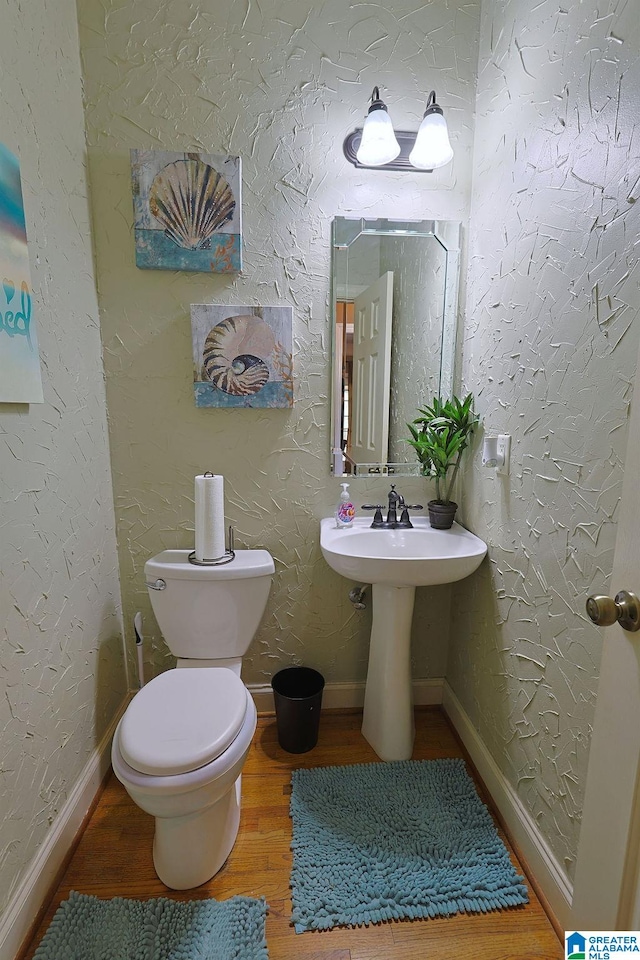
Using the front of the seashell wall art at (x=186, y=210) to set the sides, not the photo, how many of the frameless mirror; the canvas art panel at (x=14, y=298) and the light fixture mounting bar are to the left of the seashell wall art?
2

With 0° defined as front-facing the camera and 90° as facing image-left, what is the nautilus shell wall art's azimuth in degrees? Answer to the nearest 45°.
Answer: approximately 0°

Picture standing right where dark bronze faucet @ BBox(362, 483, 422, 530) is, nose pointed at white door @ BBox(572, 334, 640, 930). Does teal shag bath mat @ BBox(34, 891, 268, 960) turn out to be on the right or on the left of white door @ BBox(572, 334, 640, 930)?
right

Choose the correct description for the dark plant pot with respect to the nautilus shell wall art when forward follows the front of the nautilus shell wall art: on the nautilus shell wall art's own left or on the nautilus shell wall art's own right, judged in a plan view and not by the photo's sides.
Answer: on the nautilus shell wall art's own left

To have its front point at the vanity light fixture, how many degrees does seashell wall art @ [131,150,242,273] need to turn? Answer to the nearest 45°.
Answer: approximately 90° to its left

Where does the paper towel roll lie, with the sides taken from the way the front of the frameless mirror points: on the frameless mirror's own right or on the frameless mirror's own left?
on the frameless mirror's own right

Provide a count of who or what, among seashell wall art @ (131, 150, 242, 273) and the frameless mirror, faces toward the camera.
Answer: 2

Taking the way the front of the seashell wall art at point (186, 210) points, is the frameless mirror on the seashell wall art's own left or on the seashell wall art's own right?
on the seashell wall art's own left
